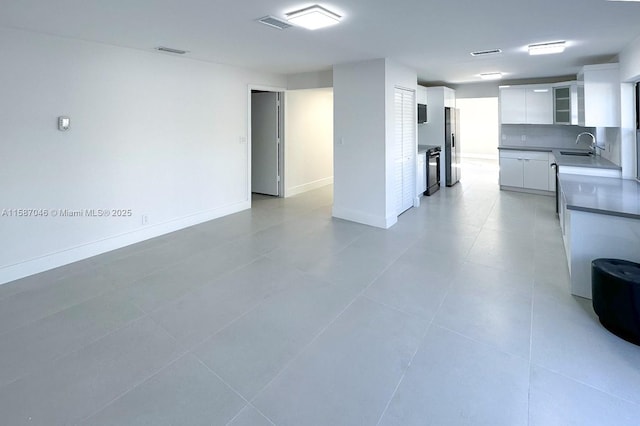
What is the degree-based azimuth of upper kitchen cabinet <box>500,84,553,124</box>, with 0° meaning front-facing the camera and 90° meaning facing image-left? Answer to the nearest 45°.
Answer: approximately 0°

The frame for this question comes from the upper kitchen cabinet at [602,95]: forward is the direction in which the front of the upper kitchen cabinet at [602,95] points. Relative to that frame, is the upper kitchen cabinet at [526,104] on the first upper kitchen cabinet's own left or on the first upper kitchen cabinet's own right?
on the first upper kitchen cabinet's own right

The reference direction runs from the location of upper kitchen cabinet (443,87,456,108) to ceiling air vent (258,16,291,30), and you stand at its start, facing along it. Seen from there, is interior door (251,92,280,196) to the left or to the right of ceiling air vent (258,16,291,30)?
right

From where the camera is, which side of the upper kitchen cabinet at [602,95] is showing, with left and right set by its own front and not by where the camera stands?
left

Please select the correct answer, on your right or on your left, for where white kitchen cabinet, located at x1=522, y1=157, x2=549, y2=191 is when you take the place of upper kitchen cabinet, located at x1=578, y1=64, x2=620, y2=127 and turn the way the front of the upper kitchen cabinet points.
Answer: on your right
